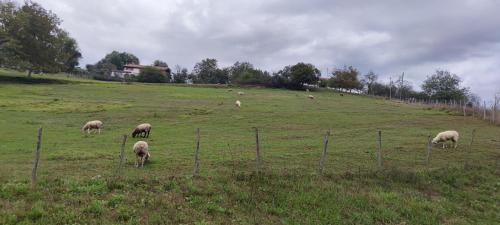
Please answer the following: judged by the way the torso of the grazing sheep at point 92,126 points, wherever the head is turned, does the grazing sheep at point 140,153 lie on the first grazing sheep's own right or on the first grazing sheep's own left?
on the first grazing sheep's own left

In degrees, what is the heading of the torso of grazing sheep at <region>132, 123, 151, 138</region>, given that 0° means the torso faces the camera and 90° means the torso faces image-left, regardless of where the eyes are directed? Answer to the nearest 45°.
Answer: approximately 90°

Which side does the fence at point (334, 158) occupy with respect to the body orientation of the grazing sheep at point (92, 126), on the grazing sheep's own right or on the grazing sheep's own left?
on the grazing sheep's own left

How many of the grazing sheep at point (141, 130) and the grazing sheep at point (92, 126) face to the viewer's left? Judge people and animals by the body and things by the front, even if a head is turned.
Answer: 2

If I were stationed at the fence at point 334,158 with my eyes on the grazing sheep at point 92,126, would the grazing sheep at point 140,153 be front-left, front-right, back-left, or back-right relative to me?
front-left

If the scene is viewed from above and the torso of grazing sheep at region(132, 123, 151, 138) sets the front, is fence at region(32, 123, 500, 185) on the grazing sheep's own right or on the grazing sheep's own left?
on the grazing sheep's own left

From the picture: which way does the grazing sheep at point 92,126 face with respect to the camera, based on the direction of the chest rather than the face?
to the viewer's left

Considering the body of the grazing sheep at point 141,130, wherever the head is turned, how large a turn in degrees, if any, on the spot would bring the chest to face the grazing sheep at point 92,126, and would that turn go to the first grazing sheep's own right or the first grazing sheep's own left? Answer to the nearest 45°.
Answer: approximately 45° to the first grazing sheep's own right

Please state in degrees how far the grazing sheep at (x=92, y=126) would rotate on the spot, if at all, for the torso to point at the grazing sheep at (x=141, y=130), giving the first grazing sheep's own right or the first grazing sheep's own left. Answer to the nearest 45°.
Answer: approximately 135° to the first grazing sheep's own left

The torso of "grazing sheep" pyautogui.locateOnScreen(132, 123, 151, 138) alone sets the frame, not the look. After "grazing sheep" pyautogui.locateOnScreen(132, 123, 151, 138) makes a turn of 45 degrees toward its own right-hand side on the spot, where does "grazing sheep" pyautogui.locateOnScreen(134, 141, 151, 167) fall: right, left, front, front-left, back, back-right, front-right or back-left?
back-left

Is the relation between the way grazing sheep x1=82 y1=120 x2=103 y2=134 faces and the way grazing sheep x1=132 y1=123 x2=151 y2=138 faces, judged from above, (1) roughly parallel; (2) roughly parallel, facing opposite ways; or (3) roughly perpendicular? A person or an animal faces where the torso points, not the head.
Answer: roughly parallel
